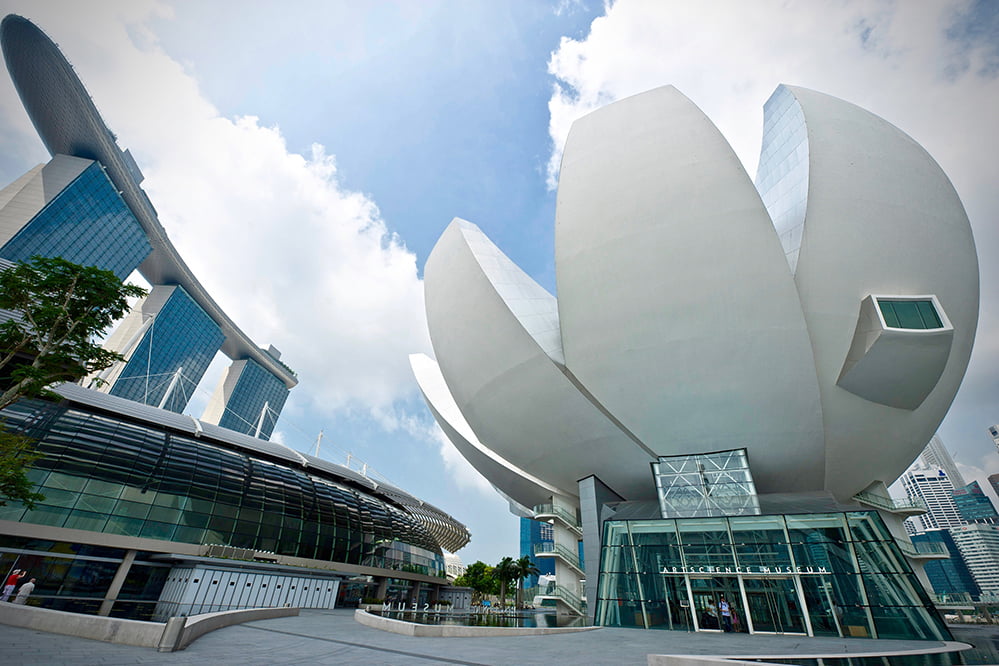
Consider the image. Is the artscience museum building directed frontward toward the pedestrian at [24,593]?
no

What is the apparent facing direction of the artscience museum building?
toward the camera

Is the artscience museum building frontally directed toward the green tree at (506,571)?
no

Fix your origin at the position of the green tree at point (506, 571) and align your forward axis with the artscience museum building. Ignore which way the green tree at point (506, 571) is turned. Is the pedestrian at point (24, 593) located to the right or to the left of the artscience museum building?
right

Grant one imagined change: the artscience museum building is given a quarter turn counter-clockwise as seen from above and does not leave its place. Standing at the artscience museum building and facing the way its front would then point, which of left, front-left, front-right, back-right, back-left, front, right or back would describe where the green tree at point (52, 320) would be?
back-right

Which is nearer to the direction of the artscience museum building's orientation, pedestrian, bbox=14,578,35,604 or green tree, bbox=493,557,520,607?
the pedestrian
